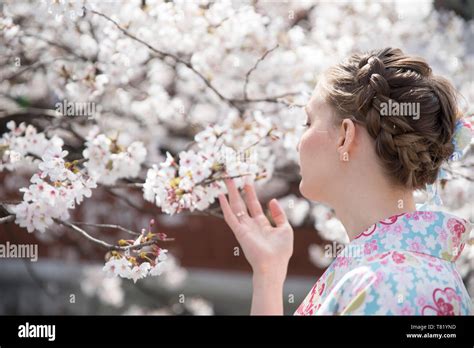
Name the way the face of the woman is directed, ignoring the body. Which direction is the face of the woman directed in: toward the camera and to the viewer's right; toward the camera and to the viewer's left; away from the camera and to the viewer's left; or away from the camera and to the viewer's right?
away from the camera and to the viewer's left

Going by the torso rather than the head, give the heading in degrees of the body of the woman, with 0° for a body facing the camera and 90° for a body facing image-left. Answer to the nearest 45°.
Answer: approximately 135°
